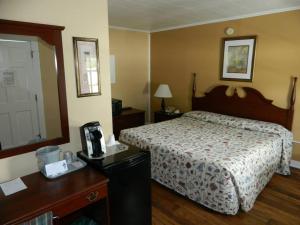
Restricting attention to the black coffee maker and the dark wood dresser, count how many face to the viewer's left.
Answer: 0

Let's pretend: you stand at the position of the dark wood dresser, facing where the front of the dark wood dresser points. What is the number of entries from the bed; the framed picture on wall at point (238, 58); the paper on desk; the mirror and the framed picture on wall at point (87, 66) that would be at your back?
0

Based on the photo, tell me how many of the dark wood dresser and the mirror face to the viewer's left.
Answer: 0

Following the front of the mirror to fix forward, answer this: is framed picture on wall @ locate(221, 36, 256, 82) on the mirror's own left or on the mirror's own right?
on the mirror's own left

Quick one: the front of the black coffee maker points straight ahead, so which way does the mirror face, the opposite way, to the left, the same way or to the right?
the same way

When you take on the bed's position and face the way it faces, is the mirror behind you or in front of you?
in front

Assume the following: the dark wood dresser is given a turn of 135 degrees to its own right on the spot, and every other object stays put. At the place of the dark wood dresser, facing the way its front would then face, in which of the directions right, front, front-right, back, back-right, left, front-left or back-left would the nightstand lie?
back

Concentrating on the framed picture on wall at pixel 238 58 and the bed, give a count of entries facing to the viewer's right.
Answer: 0

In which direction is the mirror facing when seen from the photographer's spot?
facing the viewer and to the right of the viewer

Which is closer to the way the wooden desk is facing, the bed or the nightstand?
the bed

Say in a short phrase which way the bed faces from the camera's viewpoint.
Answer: facing the viewer and to the left of the viewer

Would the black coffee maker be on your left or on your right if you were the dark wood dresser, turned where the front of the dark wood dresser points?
on your right

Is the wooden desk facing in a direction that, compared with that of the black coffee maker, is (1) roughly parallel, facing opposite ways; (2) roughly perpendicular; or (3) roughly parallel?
roughly parallel

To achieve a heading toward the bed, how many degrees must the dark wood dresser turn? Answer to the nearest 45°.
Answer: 0° — it already faces it

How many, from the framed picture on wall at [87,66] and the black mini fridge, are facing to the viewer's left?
0

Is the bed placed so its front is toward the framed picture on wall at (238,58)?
no
